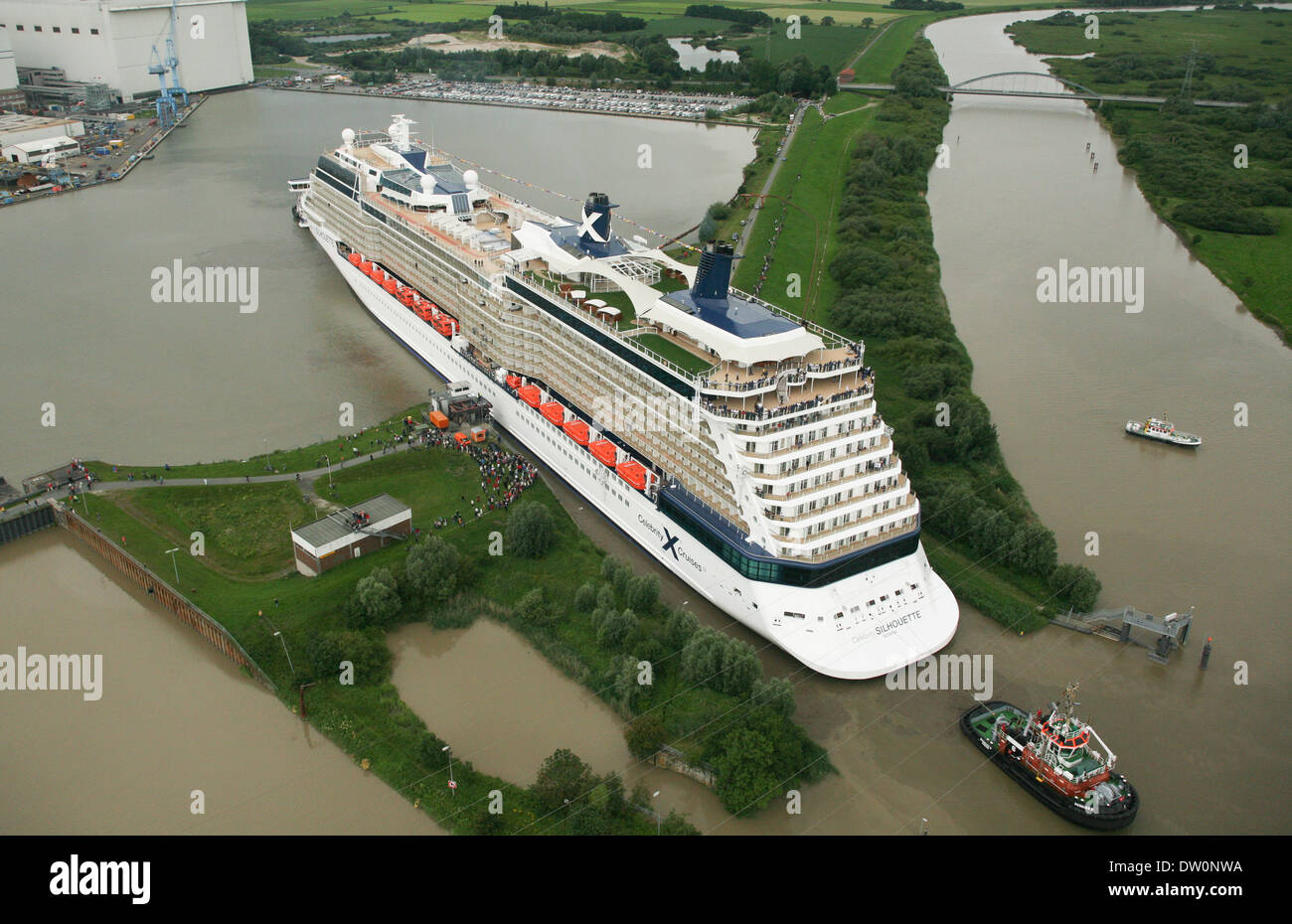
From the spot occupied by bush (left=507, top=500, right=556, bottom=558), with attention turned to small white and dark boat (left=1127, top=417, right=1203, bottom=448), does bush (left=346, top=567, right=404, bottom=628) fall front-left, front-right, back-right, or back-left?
back-right

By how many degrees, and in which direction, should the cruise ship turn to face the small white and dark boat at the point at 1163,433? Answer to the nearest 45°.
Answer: approximately 90° to its right

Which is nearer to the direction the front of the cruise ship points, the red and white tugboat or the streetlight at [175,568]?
the streetlight

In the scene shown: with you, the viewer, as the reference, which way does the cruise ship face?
facing away from the viewer and to the left of the viewer

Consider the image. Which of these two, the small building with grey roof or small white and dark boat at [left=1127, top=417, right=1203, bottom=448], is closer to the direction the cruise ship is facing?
the small building with grey roof

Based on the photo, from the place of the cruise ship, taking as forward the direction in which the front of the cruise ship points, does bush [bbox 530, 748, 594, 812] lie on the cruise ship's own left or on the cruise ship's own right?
on the cruise ship's own left

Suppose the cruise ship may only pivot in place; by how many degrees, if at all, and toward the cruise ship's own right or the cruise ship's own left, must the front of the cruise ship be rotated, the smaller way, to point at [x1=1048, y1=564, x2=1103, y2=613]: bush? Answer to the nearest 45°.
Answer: approximately 135° to the cruise ship's own right
